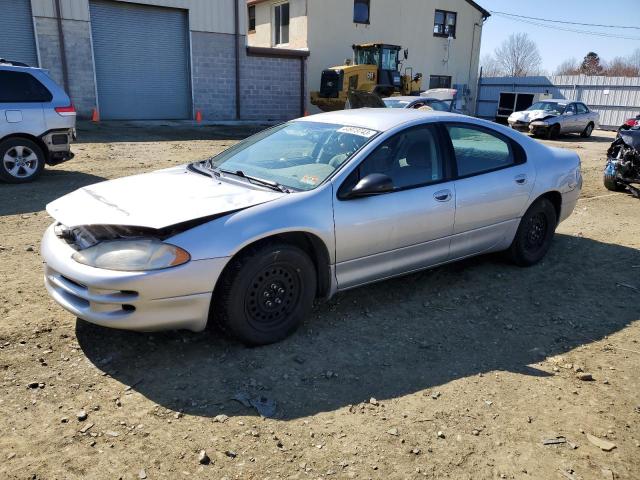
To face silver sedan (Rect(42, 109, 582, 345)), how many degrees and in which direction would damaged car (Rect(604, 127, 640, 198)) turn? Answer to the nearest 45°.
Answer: approximately 45° to its left

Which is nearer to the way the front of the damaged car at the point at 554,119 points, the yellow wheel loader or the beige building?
the yellow wheel loader

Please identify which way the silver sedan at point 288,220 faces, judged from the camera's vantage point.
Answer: facing the viewer and to the left of the viewer

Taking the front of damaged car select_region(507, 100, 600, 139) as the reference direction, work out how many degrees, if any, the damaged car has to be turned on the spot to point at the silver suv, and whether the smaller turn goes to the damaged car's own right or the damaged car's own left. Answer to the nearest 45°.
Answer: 0° — it already faces it

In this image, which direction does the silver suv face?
to the viewer's left

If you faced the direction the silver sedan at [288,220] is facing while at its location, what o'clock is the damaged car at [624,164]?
The damaged car is roughly at 6 o'clock from the silver sedan.

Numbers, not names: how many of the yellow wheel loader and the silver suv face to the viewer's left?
1

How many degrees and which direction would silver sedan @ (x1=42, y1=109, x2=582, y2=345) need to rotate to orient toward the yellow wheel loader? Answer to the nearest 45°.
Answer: approximately 135° to its right

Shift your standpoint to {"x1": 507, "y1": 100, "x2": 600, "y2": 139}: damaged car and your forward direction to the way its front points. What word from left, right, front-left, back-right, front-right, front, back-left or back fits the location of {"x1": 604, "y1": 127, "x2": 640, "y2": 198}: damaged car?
front-left

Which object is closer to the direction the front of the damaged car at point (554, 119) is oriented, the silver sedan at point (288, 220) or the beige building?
the silver sedan
